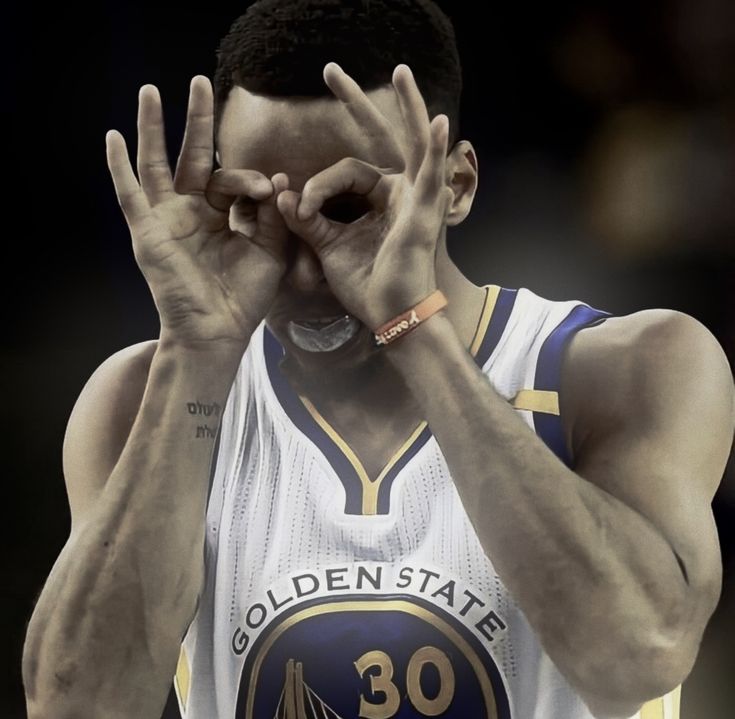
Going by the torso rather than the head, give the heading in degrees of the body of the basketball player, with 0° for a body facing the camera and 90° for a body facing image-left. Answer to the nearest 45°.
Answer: approximately 0°
